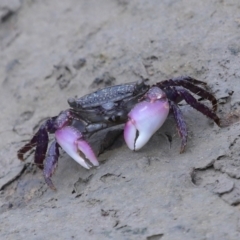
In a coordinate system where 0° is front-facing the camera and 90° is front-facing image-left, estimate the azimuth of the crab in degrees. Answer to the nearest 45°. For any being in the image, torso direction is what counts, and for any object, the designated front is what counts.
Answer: approximately 0°
